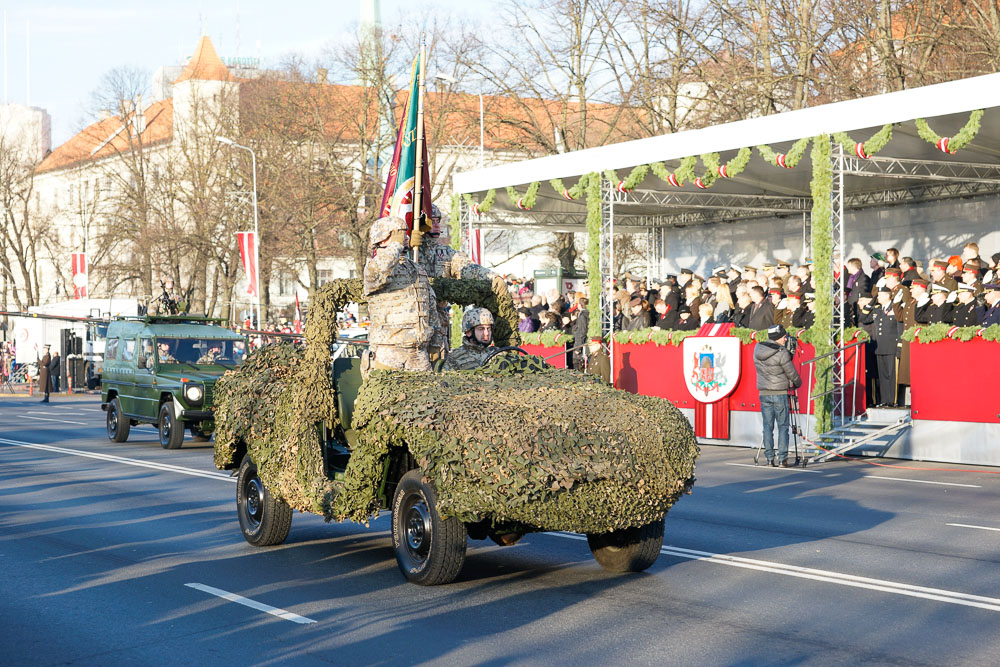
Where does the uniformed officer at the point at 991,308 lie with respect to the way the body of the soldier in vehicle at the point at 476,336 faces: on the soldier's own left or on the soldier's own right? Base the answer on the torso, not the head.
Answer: on the soldier's own left

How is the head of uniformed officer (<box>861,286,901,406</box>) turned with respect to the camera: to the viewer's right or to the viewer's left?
to the viewer's left

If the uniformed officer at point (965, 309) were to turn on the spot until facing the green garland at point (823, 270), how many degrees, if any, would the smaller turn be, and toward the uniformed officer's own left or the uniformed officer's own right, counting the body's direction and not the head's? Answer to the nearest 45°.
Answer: approximately 45° to the uniformed officer's own right

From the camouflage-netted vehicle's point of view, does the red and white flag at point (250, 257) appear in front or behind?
behind

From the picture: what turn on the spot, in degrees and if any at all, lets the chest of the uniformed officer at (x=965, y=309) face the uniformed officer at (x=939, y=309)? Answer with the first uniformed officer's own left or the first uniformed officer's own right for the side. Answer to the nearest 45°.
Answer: approximately 90° to the first uniformed officer's own right

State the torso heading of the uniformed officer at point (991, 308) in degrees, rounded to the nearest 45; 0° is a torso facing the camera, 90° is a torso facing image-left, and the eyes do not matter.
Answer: approximately 45°

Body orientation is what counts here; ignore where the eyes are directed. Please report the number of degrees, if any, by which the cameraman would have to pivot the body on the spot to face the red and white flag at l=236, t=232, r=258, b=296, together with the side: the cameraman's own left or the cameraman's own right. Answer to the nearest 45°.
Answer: approximately 90° to the cameraman's own left

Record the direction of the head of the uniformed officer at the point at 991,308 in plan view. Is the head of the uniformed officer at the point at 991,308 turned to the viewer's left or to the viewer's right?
to the viewer's left

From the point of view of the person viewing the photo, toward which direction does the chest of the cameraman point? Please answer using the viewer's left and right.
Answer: facing away from the viewer and to the right of the viewer

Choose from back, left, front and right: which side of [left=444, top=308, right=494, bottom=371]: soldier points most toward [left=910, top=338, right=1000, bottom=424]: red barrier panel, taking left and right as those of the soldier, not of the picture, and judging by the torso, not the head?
left

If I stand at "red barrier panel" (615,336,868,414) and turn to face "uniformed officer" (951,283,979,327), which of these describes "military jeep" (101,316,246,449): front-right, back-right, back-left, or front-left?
back-right

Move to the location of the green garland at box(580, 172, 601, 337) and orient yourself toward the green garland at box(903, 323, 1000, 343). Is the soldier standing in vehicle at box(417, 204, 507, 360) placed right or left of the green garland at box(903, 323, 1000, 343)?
right
